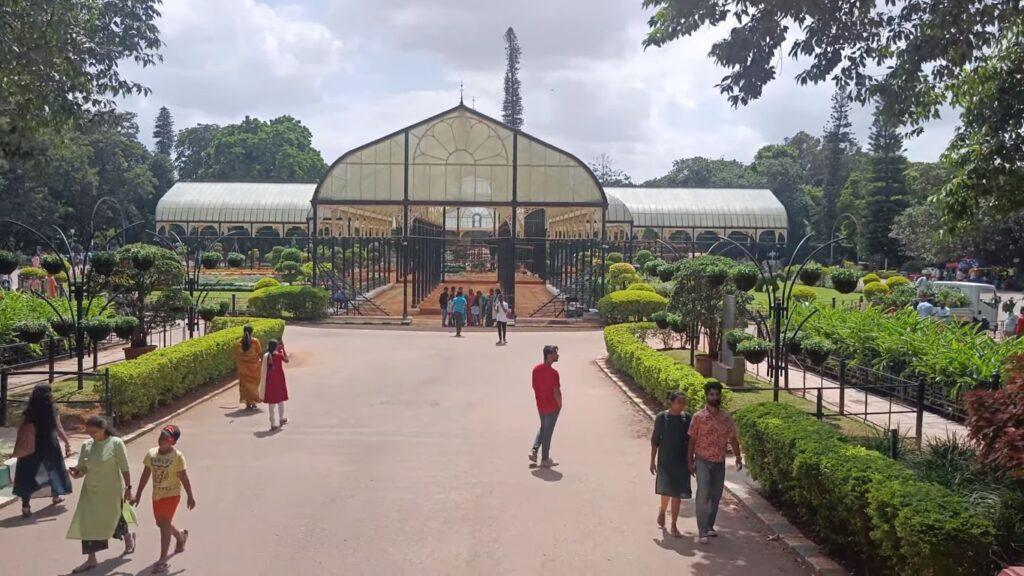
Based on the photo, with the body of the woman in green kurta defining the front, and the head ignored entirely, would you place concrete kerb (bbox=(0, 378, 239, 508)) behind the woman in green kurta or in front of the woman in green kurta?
behind

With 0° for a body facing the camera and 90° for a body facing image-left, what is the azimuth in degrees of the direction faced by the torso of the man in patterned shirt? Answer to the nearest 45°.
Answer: approximately 0°

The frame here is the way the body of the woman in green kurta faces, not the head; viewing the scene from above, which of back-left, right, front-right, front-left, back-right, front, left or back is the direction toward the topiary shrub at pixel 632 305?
back

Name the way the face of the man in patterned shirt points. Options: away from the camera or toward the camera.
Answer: toward the camera

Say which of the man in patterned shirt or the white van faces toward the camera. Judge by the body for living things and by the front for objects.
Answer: the man in patterned shirt

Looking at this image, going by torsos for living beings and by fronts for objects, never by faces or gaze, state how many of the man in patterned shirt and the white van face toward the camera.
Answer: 1

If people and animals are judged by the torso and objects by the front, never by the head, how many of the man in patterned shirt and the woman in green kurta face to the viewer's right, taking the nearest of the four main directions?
0

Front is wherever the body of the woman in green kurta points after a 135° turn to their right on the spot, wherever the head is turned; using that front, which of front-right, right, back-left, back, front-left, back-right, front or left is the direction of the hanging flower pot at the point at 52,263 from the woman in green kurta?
front

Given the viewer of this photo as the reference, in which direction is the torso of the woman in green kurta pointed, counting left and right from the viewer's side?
facing the viewer and to the left of the viewer

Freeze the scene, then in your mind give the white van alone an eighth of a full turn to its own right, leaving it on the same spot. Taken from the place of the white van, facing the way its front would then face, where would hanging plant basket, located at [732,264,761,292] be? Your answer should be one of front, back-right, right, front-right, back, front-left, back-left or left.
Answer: front-right

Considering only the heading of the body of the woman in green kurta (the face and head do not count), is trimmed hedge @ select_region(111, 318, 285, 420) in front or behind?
behind

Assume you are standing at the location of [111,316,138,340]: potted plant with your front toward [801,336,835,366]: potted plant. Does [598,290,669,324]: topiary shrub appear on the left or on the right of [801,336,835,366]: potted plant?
left
